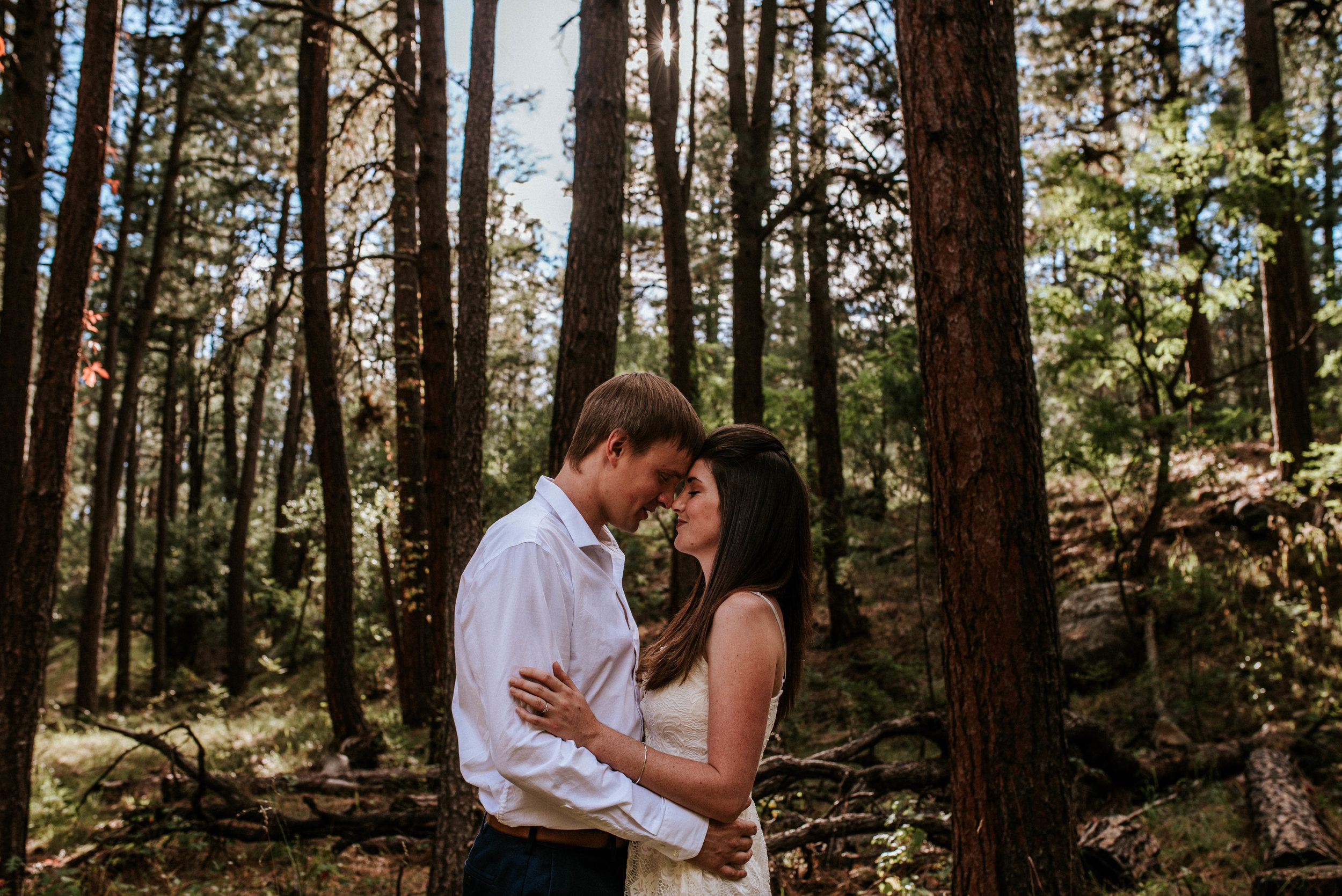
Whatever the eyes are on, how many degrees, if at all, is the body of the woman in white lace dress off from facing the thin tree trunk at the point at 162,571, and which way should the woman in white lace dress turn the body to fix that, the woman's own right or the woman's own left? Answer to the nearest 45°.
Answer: approximately 45° to the woman's own right

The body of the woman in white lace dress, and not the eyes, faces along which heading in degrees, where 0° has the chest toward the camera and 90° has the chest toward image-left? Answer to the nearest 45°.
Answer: approximately 90°

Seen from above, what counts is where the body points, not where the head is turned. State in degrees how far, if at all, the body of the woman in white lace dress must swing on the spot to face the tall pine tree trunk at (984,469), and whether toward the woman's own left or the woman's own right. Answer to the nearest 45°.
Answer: approximately 135° to the woman's own right

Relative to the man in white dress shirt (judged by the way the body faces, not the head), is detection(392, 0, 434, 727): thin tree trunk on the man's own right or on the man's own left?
on the man's own left

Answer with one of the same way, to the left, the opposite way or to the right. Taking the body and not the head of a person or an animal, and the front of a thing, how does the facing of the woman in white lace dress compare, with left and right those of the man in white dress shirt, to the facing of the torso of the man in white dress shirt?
the opposite way

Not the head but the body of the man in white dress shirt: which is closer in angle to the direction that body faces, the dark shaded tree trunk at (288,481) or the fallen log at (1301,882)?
the fallen log

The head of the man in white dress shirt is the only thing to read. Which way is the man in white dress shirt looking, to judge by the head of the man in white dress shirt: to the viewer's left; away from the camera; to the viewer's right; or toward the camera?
to the viewer's right

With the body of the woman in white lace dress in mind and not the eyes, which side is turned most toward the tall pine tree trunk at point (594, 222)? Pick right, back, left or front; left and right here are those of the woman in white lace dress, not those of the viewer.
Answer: right

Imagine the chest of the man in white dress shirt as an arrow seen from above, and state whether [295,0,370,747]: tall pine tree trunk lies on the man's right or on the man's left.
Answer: on the man's left

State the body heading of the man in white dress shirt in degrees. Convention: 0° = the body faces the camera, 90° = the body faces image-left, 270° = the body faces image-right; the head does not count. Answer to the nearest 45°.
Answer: approximately 270°

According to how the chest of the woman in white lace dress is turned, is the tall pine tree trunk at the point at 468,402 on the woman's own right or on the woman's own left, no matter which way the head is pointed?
on the woman's own right

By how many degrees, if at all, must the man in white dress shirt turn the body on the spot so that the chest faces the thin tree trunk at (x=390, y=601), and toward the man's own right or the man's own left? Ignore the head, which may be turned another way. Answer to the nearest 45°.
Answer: approximately 90° to the man's own left

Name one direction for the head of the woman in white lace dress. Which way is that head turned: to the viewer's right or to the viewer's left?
to the viewer's left
